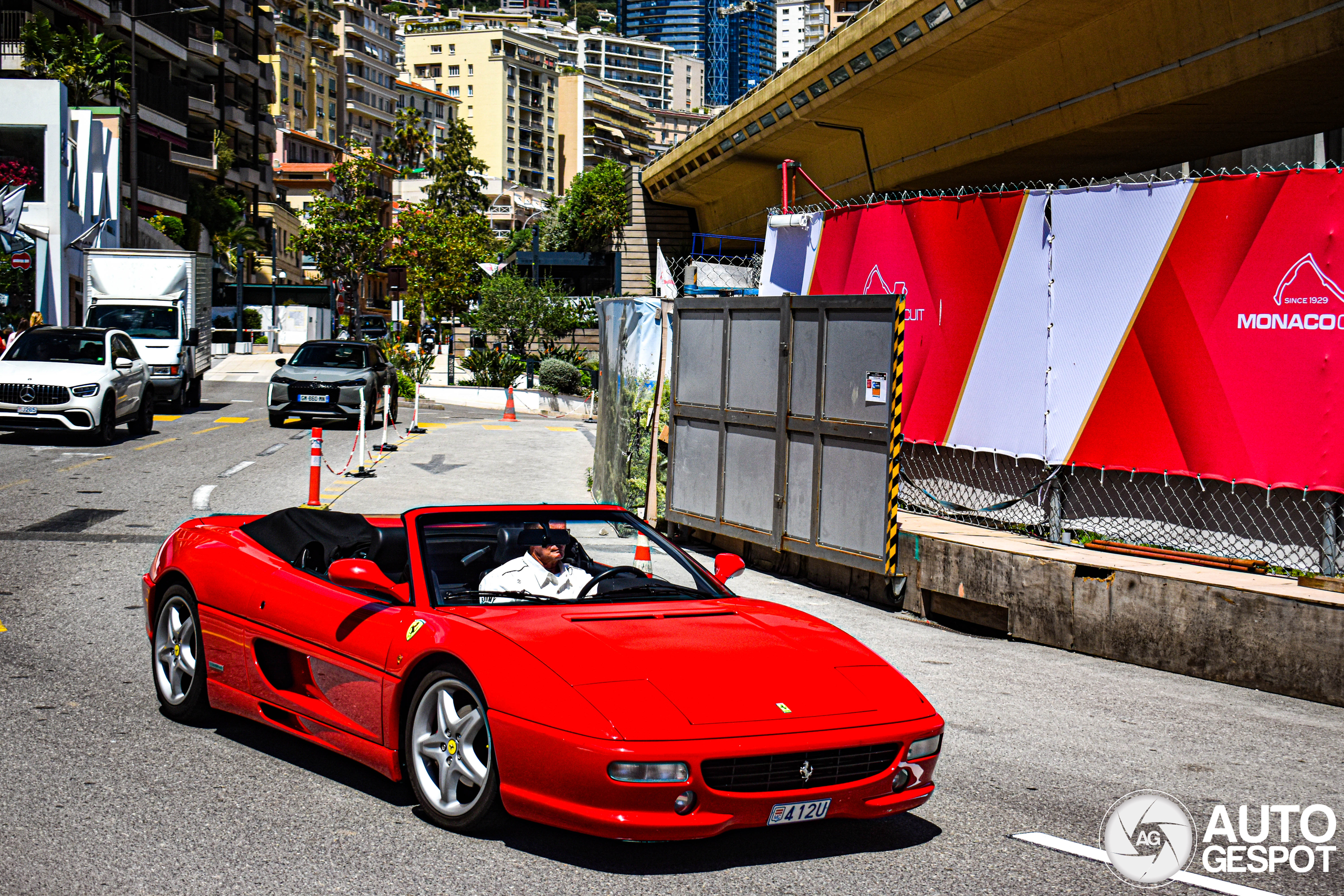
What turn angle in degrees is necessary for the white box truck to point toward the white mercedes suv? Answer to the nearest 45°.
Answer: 0° — it already faces it

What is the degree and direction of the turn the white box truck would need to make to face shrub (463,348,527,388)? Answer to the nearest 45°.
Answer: approximately 135° to its left

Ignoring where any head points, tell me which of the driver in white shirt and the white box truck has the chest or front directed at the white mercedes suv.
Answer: the white box truck

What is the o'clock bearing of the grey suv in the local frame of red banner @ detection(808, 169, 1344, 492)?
The grey suv is roughly at 3 o'clock from the red banner.

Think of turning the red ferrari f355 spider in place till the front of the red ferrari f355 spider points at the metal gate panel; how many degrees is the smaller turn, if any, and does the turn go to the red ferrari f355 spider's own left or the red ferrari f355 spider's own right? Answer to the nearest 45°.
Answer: approximately 135° to the red ferrari f355 spider's own left

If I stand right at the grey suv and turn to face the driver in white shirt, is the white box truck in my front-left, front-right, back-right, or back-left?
back-right

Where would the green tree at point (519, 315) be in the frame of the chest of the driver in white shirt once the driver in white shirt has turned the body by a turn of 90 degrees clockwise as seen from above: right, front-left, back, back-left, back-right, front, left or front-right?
back-right

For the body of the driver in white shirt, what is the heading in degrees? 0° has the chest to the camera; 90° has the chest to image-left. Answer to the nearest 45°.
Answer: approximately 315°

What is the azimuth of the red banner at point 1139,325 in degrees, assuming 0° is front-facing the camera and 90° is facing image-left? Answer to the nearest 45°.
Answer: approximately 45°
